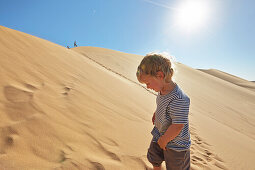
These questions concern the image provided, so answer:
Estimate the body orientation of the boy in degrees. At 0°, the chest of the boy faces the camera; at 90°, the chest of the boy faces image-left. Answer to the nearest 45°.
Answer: approximately 45°

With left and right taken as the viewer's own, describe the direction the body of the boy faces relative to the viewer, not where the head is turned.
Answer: facing the viewer and to the left of the viewer
